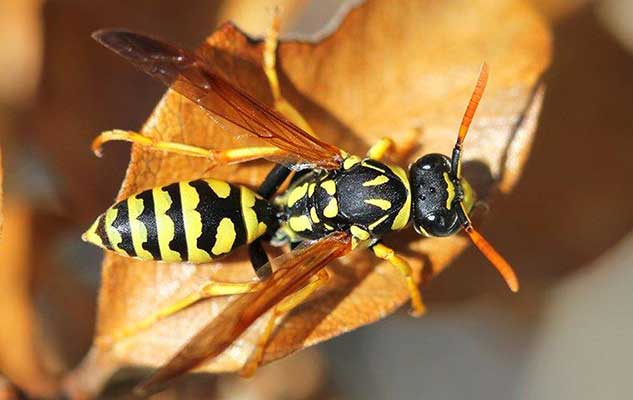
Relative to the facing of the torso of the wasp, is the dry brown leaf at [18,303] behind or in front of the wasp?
behind

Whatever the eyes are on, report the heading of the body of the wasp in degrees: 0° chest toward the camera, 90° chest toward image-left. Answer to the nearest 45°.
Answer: approximately 270°
